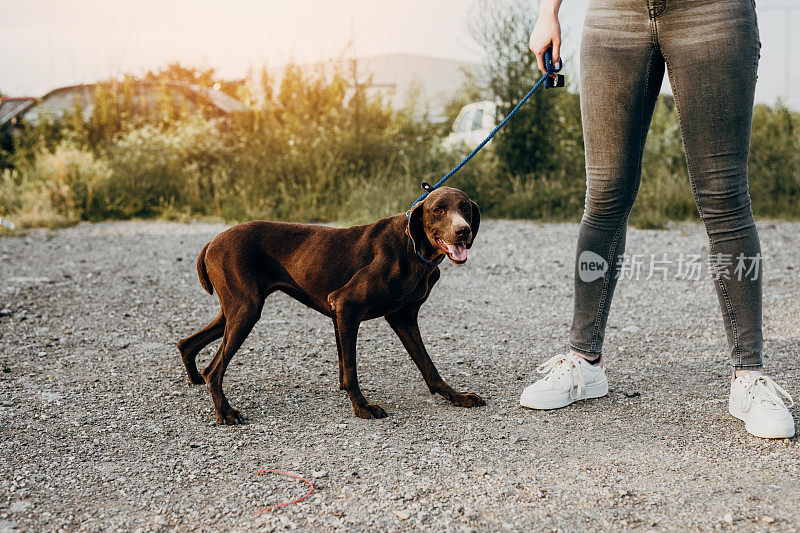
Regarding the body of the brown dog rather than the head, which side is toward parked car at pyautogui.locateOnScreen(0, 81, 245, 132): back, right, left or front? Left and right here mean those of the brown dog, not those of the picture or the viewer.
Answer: left

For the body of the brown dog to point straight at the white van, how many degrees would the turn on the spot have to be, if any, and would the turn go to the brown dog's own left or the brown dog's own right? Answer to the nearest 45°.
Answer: approximately 90° to the brown dog's own left

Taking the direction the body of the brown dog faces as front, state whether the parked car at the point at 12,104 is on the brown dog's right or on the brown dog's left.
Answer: on the brown dog's left

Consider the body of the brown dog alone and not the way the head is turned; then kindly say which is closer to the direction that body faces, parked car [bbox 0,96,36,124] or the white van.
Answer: the white van

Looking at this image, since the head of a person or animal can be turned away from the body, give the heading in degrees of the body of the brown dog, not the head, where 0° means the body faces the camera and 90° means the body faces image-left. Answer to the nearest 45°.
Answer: approximately 270°

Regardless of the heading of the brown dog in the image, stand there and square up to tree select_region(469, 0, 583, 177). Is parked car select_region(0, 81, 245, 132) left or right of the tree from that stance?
left

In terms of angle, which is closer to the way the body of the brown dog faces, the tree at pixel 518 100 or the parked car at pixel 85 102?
the tree

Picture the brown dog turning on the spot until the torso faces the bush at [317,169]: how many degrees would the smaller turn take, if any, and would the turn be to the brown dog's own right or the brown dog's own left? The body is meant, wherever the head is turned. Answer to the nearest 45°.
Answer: approximately 90° to the brown dog's own left

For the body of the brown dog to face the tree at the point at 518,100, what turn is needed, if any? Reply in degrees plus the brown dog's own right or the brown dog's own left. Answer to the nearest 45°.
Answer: approximately 90° to the brown dog's own left
